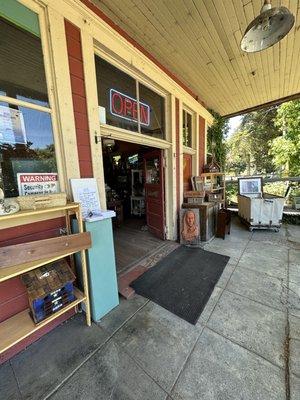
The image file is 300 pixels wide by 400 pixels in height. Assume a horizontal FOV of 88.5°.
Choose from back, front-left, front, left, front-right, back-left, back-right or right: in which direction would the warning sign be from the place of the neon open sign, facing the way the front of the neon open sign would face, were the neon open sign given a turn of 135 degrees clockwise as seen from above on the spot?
front-left

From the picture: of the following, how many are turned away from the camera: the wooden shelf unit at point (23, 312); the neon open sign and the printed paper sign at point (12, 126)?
0

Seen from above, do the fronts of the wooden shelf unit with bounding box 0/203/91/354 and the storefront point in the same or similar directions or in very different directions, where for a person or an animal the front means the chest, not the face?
same or similar directions

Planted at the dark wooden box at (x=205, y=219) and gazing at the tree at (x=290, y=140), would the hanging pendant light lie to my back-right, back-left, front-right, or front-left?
back-right

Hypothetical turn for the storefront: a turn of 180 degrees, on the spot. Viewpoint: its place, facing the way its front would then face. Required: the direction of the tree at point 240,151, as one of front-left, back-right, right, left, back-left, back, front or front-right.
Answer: right

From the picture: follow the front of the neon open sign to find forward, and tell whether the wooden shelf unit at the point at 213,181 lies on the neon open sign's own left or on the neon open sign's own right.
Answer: on the neon open sign's own left

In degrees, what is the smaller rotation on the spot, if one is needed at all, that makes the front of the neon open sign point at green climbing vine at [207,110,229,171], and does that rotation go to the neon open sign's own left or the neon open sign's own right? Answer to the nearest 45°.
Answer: approximately 90° to the neon open sign's own left

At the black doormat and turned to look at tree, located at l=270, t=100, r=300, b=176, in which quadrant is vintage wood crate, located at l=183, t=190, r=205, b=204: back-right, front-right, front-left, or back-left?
front-left

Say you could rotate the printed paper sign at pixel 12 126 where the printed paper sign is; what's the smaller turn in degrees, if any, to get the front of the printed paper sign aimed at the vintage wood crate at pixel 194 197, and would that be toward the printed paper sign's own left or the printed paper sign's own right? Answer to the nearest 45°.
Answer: approximately 45° to the printed paper sign's own left

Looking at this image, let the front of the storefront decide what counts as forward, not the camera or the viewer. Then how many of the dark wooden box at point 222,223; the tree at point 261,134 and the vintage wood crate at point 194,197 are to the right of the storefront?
0

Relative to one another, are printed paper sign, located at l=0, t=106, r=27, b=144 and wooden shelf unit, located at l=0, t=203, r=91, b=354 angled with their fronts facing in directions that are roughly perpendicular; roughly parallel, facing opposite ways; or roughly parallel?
roughly parallel

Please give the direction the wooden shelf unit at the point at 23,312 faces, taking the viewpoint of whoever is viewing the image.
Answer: facing the viewer and to the right of the viewer
